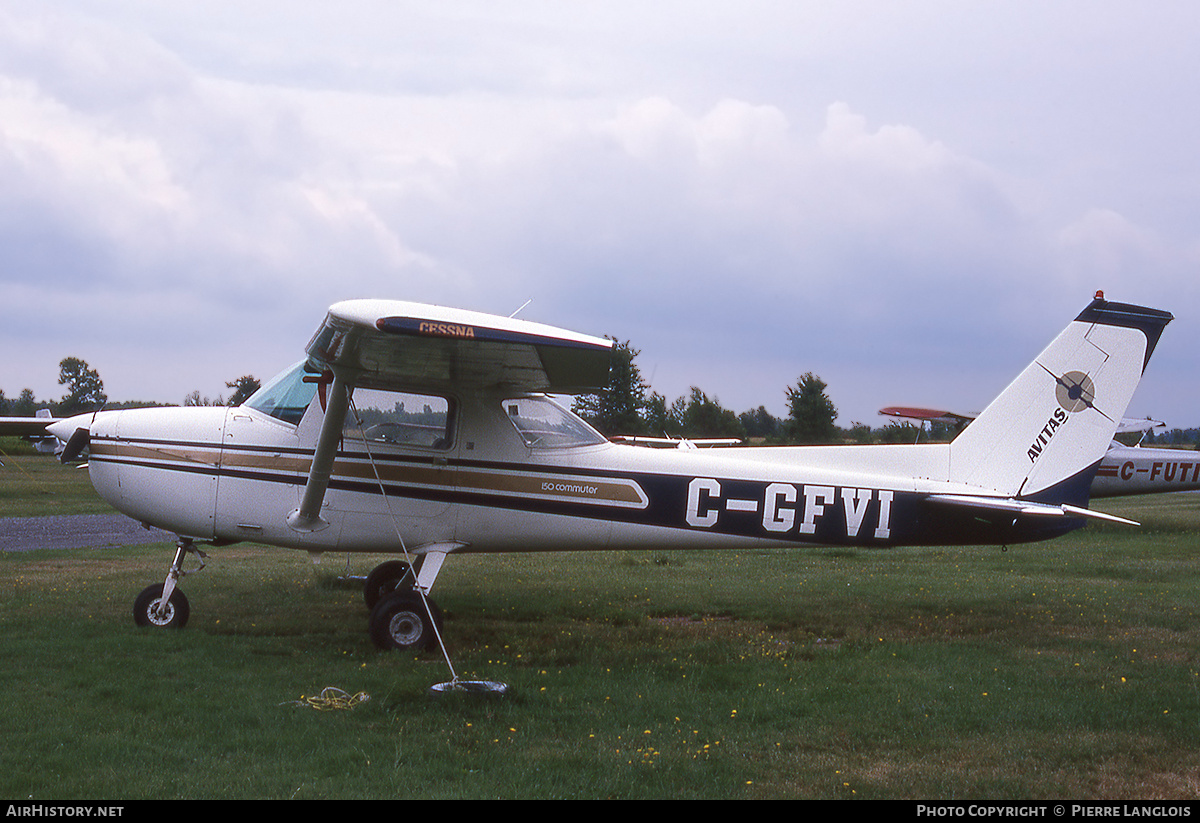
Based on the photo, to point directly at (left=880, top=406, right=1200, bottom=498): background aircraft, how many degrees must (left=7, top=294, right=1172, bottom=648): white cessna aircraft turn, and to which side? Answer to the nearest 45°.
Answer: approximately 135° to its right

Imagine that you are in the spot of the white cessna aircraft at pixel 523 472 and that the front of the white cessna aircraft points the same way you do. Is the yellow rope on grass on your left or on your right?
on your left

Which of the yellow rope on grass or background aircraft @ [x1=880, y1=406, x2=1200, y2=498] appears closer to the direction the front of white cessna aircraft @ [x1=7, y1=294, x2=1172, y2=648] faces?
the yellow rope on grass

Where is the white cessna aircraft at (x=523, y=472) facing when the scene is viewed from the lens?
facing to the left of the viewer
